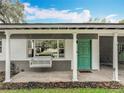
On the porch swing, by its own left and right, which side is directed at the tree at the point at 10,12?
back

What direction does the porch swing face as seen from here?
toward the camera
